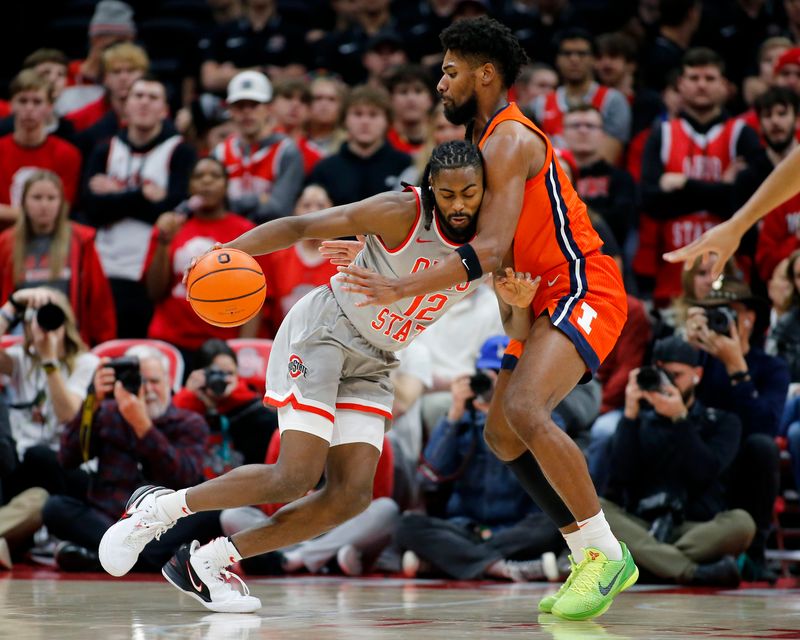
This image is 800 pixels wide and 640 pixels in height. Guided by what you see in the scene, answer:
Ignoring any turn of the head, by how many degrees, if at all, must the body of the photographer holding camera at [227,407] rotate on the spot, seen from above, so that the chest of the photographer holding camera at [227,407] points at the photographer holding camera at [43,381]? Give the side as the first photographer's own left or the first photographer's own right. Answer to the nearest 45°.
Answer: approximately 90° to the first photographer's own right

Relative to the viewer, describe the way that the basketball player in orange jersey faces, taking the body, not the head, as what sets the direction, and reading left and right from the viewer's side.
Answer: facing to the left of the viewer

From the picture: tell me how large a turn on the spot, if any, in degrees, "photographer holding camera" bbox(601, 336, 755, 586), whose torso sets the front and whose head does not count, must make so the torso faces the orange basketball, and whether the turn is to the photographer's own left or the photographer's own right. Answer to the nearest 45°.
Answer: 0° — they already face it

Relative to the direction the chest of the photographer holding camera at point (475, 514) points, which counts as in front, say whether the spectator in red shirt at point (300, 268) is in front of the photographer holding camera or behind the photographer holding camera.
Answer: behind

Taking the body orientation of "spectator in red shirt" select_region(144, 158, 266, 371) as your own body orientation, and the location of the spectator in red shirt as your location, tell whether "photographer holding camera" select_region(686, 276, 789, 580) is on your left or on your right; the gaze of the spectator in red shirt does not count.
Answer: on your left

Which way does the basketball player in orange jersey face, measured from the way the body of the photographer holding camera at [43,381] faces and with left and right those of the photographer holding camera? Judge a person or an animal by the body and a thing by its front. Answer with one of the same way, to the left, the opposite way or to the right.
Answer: to the right

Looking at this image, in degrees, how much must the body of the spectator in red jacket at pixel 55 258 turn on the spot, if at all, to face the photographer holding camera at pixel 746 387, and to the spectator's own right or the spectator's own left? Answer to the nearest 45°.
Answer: approximately 45° to the spectator's own left

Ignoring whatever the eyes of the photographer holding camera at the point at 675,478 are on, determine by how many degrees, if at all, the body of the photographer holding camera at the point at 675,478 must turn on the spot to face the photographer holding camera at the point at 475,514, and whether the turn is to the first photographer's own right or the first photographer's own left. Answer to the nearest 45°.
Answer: approximately 45° to the first photographer's own right

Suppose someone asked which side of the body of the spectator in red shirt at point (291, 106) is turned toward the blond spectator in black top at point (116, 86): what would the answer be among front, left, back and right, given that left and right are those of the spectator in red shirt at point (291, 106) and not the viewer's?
right

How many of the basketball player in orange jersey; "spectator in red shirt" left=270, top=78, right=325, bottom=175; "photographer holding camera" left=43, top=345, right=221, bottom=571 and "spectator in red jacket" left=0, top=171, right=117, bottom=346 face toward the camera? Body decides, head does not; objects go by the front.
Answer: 3
